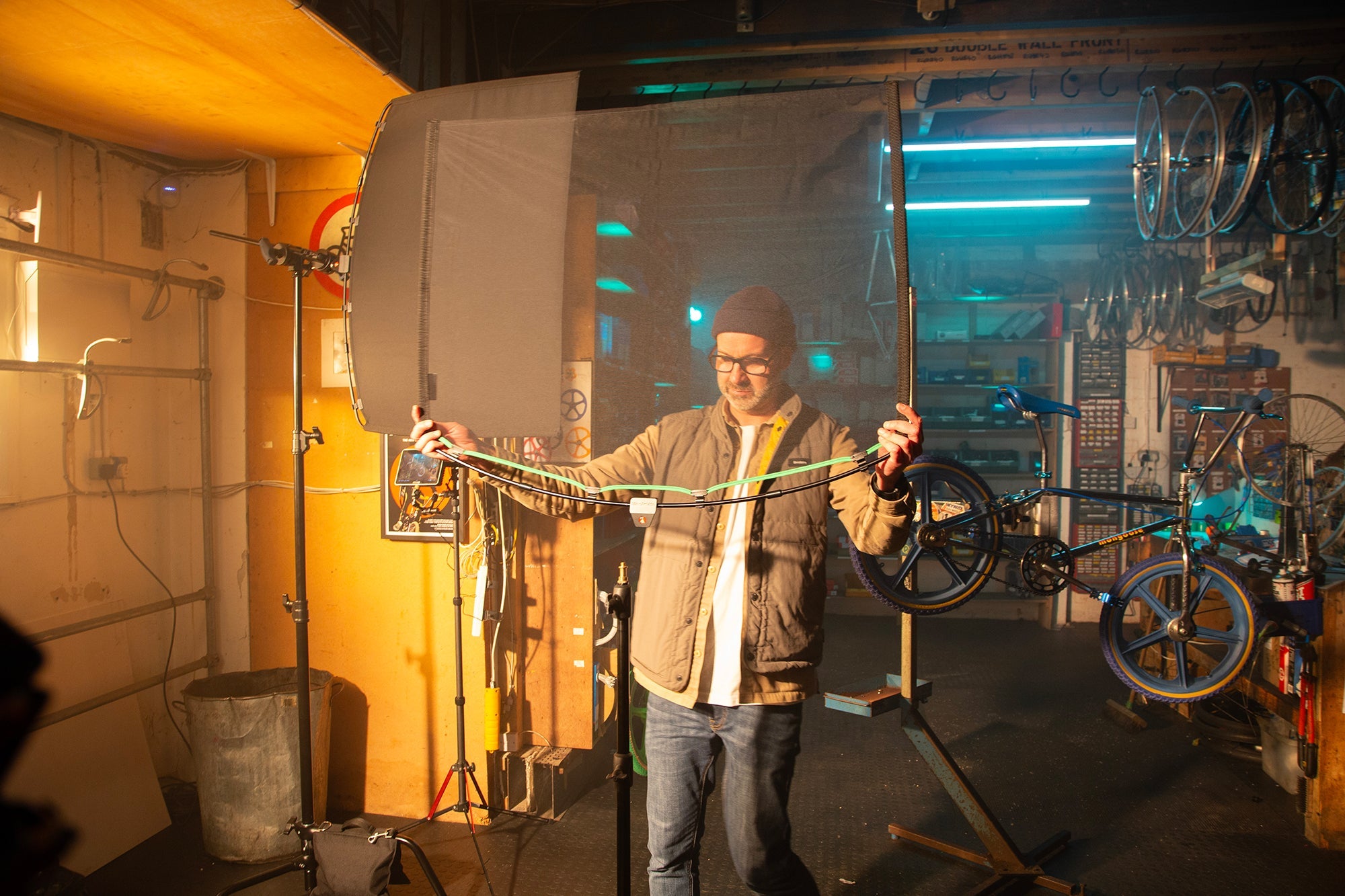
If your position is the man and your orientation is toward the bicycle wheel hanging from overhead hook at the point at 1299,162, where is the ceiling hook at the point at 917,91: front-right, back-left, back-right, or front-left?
front-left

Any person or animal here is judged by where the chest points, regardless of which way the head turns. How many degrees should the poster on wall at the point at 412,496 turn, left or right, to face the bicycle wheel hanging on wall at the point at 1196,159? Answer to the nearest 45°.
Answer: approximately 90° to its left

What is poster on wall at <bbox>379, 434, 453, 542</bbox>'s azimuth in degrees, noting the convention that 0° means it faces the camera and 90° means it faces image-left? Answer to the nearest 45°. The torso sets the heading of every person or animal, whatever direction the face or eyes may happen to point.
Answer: approximately 0°

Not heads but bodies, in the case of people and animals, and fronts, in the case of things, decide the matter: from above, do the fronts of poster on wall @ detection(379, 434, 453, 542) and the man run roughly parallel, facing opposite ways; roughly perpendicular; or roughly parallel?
roughly parallel

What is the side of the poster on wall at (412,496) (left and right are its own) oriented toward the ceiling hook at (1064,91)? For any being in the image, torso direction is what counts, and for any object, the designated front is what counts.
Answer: left

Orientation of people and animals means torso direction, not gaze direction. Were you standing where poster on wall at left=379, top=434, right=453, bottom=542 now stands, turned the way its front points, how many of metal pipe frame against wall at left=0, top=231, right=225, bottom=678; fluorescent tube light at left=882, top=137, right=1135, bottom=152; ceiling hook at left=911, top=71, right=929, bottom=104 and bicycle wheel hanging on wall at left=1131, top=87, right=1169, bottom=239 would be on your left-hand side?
3

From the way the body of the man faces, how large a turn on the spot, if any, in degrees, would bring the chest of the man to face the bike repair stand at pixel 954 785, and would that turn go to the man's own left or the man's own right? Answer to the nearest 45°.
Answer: approximately 135° to the man's own left

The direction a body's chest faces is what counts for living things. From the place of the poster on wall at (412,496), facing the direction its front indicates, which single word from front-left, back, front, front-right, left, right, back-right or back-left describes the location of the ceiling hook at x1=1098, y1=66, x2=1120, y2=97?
left

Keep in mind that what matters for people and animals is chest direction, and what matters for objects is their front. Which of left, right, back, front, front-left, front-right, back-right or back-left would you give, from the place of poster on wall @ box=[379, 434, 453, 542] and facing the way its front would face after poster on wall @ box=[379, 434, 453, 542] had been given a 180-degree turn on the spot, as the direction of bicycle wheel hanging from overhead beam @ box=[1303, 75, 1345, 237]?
right

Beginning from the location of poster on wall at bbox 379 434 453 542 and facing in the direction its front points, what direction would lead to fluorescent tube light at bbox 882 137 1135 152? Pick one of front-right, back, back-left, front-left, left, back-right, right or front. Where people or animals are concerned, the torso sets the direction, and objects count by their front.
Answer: left

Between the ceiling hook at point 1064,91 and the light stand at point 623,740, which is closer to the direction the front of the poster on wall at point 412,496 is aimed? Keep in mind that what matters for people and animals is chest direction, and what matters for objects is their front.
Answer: the light stand

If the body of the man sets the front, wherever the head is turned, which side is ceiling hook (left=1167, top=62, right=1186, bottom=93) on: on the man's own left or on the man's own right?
on the man's own left

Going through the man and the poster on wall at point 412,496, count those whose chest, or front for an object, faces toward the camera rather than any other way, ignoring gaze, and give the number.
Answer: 2

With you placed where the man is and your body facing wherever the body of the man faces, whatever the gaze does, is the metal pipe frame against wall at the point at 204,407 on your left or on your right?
on your right

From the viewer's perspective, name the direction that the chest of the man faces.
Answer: toward the camera

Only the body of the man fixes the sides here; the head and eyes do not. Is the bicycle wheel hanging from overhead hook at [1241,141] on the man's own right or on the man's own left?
on the man's own left
